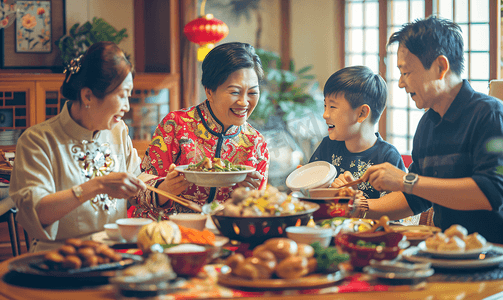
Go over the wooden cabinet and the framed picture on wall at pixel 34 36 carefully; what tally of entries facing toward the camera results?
2

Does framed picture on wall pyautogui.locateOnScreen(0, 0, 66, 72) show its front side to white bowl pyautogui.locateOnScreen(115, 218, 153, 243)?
yes

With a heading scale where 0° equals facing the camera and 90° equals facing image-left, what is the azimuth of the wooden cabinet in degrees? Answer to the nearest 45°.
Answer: approximately 0°

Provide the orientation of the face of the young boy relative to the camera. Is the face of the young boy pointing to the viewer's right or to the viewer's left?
to the viewer's left

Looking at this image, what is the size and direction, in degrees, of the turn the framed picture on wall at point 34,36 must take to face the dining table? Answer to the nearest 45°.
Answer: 0° — it already faces it

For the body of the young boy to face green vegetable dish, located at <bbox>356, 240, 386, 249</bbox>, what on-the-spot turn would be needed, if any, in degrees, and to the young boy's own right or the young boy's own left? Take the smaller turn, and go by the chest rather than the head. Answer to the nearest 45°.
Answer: approximately 45° to the young boy's own left
